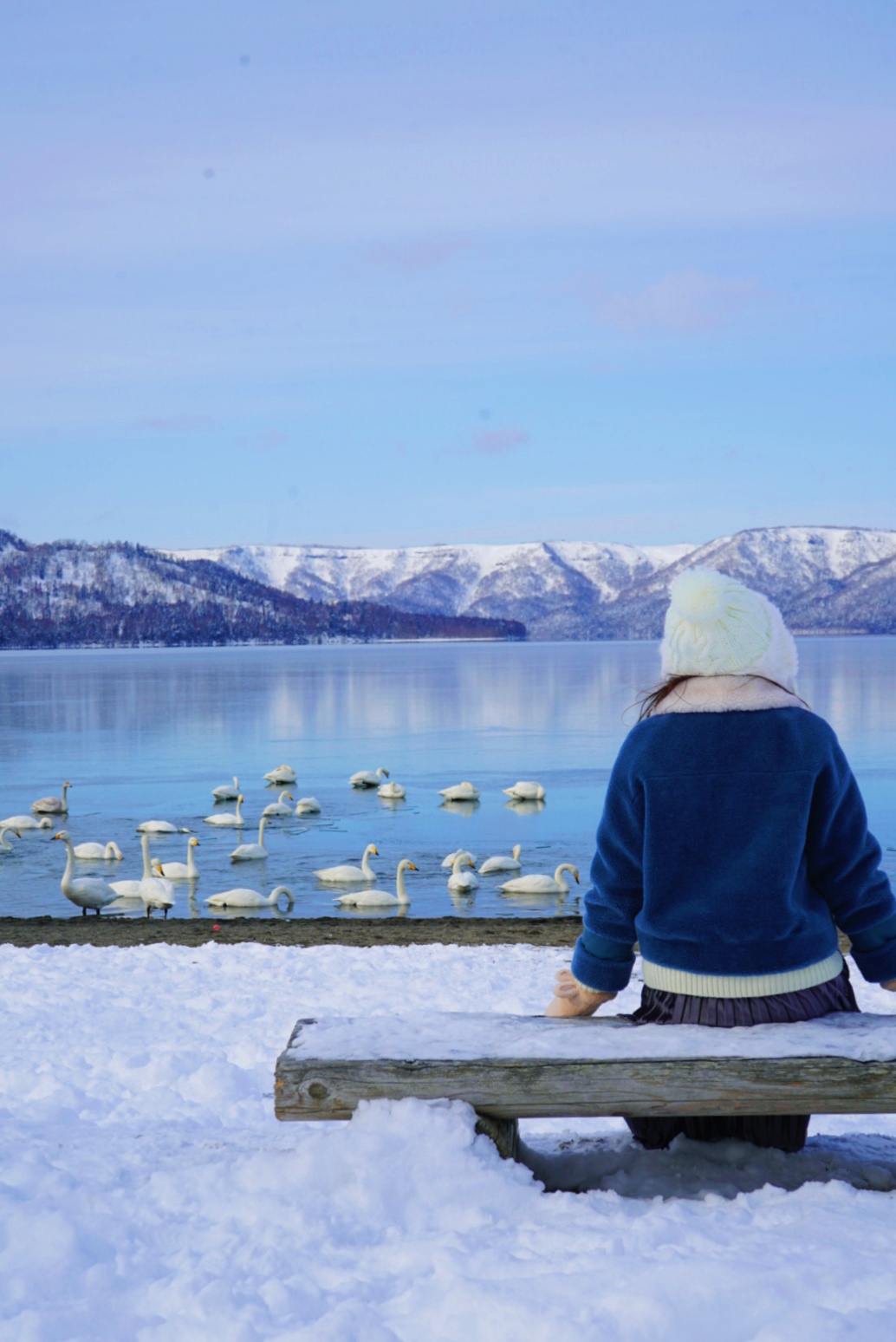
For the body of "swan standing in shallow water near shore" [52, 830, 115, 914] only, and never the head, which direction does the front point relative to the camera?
to the viewer's left

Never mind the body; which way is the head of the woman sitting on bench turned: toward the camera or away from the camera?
away from the camera

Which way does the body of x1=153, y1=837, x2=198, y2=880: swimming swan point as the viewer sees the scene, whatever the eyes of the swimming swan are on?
to the viewer's right

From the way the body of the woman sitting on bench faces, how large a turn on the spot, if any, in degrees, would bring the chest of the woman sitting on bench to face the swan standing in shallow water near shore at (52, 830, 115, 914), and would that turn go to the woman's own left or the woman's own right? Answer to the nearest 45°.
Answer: approximately 45° to the woman's own left

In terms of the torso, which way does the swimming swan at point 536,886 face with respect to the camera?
to the viewer's right

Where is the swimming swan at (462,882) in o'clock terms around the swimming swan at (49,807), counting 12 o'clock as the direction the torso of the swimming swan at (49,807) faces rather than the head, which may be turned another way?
the swimming swan at (462,882) is roughly at 2 o'clock from the swimming swan at (49,807).

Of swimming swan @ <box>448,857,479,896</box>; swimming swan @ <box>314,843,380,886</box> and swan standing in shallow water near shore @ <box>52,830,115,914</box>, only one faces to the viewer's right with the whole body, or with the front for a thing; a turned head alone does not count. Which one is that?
swimming swan @ <box>314,843,380,886</box>

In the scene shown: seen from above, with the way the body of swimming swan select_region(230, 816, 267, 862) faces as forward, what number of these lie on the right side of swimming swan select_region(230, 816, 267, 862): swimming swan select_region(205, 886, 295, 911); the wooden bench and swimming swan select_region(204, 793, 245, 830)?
2

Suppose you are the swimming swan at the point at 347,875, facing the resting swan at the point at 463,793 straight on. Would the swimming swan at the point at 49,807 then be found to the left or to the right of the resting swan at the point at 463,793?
left

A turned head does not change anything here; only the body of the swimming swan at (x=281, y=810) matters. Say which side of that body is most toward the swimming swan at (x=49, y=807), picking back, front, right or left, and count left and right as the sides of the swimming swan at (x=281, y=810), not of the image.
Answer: back

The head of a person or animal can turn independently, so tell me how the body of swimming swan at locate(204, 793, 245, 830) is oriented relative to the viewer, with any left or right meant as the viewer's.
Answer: facing to the right of the viewer

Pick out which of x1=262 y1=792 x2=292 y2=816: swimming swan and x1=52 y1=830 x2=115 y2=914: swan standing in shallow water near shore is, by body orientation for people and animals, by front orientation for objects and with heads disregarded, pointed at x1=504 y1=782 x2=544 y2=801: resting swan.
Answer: x1=262 y1=792 x2=292 y2=816: swimming swan

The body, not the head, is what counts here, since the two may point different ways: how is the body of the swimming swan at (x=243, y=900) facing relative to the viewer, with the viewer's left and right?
facing to the right of the viewer

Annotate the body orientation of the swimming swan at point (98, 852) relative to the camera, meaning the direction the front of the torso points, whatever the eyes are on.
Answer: to the viewer's right

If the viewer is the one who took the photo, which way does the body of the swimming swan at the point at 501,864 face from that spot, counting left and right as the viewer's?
facing to the right of the viewer
